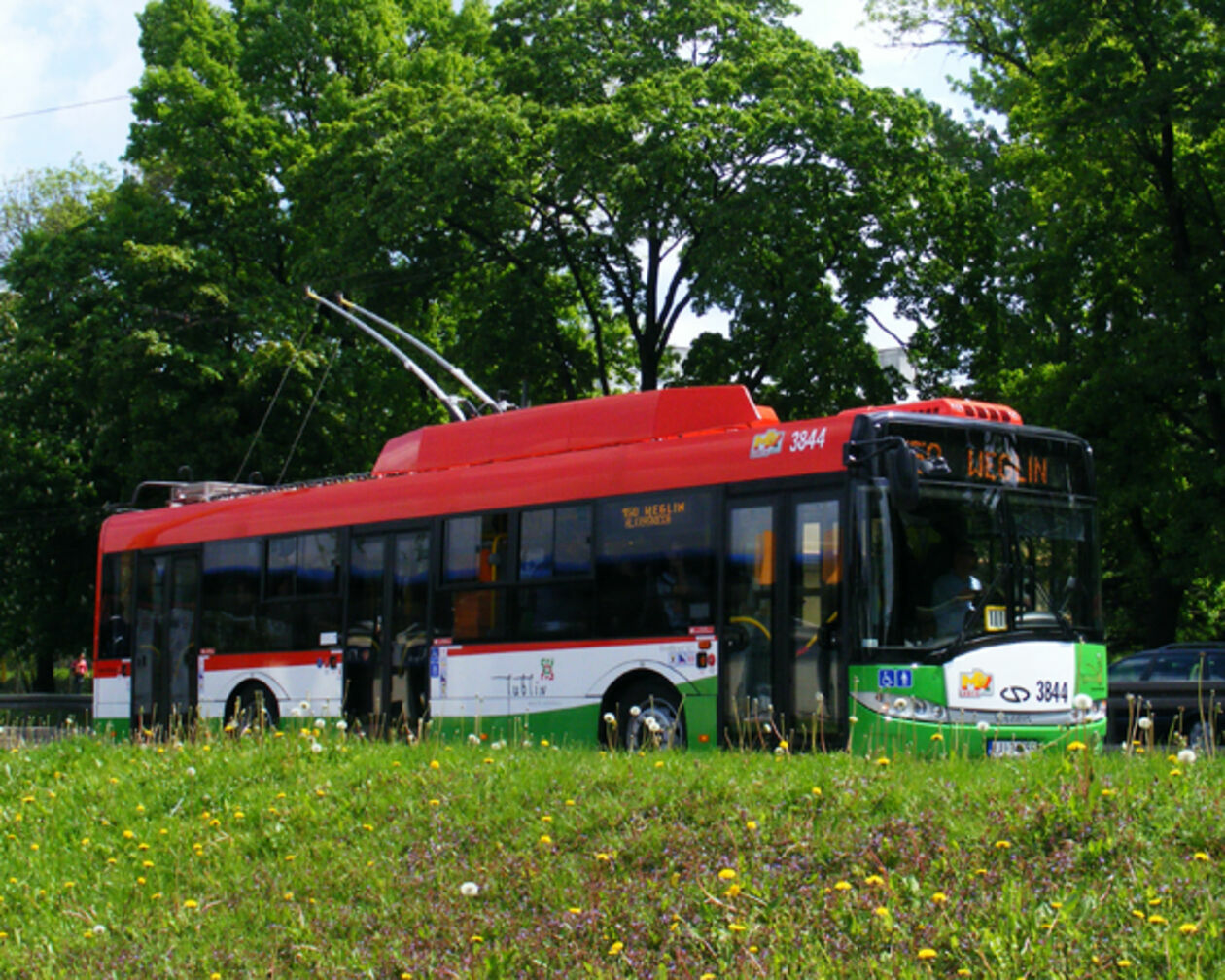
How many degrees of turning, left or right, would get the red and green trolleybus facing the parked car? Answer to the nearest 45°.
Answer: approximately 90° to its left

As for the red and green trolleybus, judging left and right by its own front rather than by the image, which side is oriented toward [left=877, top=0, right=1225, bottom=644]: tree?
left

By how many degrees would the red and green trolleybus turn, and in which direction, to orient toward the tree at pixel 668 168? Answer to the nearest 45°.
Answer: approximately 135° to its left

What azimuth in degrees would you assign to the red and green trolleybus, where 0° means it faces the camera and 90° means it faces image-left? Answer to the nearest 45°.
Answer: approximately 315°
